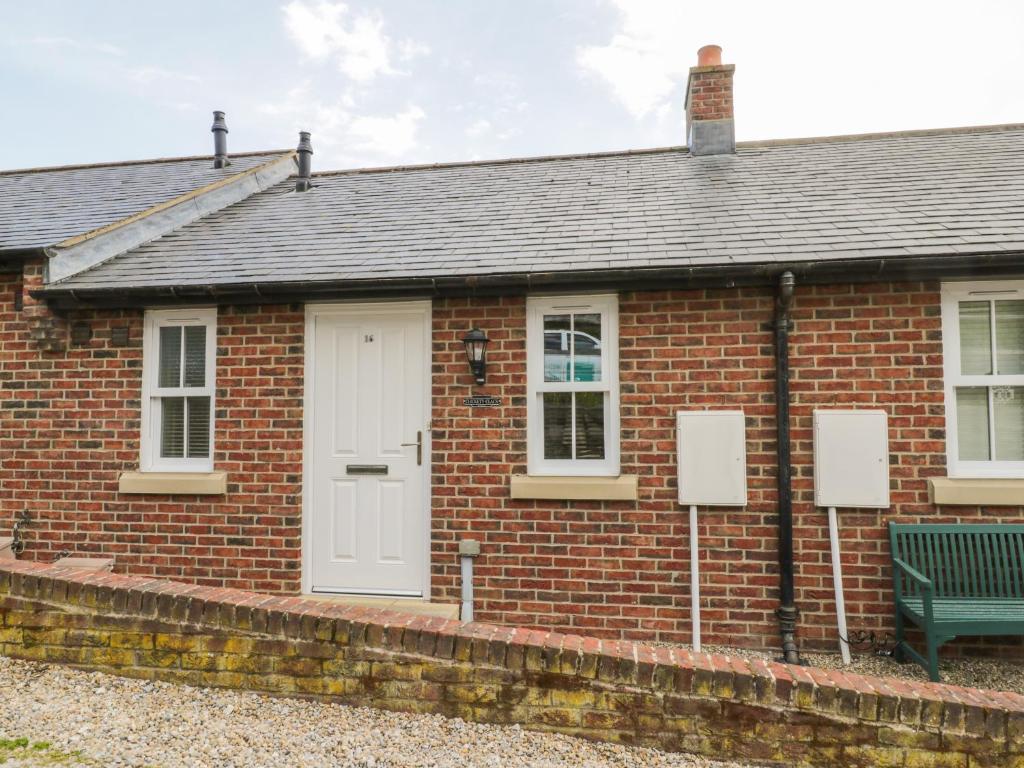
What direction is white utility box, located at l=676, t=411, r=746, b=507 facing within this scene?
toward the camera

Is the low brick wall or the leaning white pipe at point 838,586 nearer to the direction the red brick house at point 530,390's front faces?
the low brick wall

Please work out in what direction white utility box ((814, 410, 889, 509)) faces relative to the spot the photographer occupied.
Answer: facing the viewer

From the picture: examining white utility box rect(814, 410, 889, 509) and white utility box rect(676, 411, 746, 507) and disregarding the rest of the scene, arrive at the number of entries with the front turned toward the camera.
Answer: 2

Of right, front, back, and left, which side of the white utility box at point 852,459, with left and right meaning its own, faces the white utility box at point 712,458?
right

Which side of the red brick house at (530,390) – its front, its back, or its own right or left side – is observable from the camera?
front

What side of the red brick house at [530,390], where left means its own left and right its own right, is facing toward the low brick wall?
front

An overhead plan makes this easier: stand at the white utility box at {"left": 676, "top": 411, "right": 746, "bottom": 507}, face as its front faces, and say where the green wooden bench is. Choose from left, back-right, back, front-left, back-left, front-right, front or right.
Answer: left

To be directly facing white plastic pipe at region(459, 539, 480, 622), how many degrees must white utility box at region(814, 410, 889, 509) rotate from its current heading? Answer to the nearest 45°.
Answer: approximately 90° to its right

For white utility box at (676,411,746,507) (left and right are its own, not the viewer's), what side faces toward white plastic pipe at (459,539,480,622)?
right

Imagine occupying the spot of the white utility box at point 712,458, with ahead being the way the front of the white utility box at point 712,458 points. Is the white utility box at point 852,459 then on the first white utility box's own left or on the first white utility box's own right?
on the first white utility box's own left
